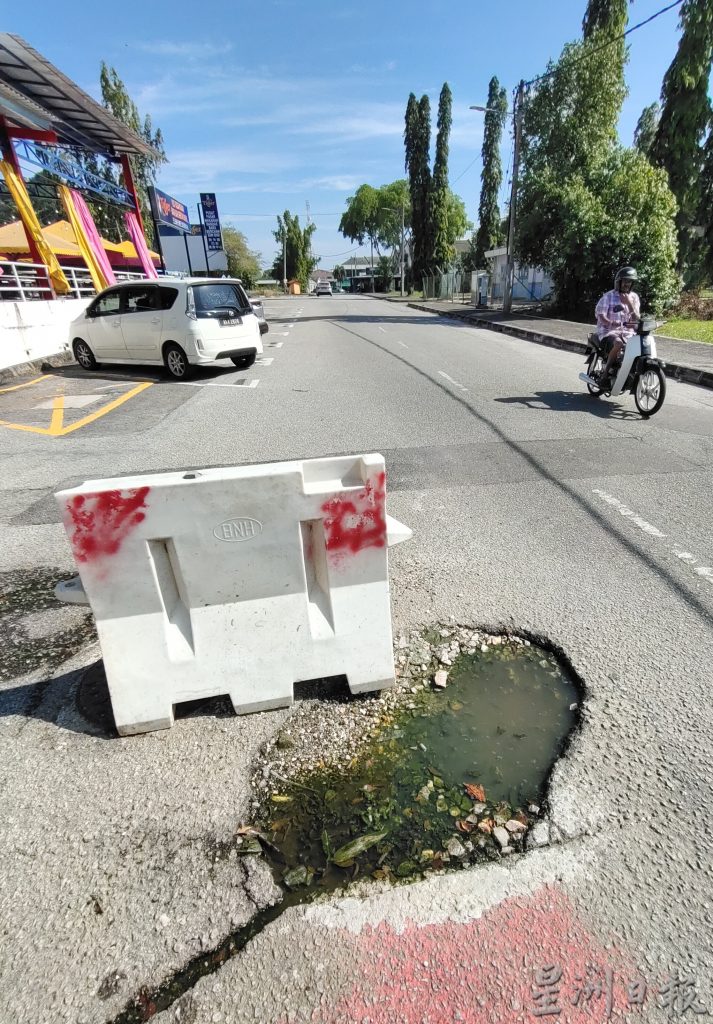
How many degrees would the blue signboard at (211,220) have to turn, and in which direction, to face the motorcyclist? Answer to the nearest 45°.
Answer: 0° — it already faces them

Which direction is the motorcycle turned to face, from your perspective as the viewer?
facing the viewer and to the right of the viewer

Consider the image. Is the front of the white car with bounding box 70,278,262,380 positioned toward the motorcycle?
no

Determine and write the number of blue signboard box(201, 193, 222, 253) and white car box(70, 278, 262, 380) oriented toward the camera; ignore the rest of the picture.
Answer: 1

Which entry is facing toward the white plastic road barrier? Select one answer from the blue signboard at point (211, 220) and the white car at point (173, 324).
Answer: the blue signboard

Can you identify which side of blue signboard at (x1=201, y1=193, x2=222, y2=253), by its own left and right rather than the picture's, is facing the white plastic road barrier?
front

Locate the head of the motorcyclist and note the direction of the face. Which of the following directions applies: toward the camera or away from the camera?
toward the camera

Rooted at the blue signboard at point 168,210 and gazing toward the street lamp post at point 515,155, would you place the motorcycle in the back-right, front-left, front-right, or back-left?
front-right

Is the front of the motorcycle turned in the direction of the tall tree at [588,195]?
no

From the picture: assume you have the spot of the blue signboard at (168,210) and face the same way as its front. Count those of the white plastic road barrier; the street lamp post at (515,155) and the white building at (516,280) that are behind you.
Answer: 0

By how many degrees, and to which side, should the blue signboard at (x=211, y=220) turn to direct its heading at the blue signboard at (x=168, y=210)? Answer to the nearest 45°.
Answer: approximately 45° to its right

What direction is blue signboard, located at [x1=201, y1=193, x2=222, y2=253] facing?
toward the camera

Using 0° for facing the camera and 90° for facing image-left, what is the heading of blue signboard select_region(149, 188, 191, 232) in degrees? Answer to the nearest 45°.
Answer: approximately 315°

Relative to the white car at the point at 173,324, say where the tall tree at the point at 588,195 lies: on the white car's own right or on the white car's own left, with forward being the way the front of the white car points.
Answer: on the white car's own right

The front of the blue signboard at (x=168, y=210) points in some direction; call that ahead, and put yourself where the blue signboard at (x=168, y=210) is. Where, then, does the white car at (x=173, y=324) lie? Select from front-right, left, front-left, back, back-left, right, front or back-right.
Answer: front-right

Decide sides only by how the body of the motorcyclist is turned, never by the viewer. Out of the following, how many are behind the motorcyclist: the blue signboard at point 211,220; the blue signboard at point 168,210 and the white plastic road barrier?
2

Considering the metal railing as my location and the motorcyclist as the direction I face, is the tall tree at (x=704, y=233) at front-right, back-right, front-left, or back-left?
front-left

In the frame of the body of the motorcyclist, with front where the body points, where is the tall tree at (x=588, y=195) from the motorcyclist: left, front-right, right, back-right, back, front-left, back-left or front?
back-left

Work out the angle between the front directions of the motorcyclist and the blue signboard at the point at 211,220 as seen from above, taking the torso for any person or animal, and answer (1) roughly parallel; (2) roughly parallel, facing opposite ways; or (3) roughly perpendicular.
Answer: roughly parallel
